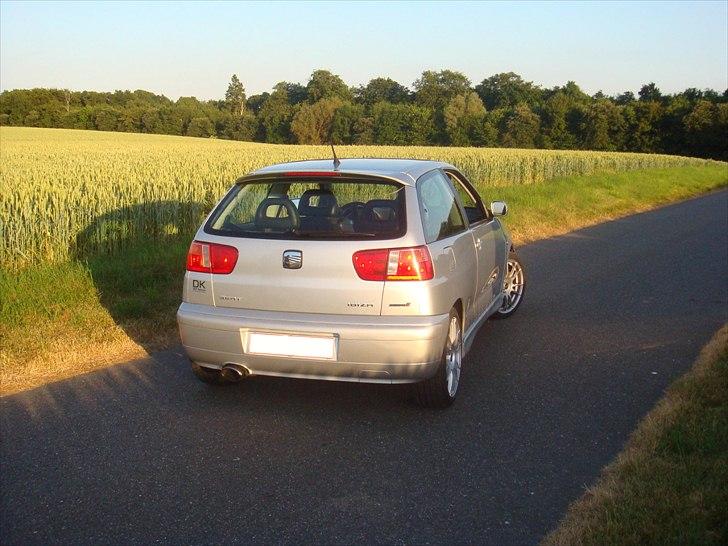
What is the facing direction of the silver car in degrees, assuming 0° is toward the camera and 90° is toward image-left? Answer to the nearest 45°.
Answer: approximately 225°
